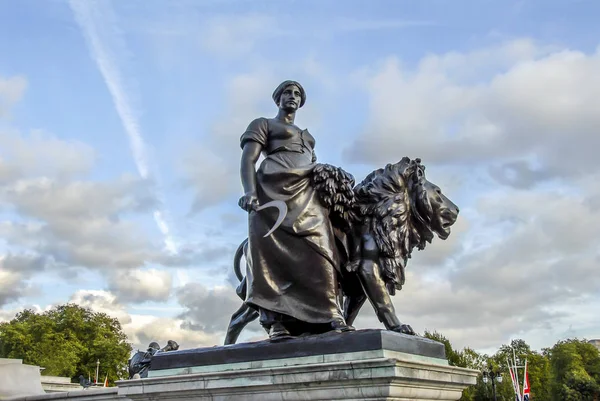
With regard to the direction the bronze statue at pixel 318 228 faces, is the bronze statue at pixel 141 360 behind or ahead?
behind

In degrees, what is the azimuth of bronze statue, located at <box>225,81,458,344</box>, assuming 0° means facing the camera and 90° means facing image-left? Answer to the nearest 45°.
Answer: approximately 315°
